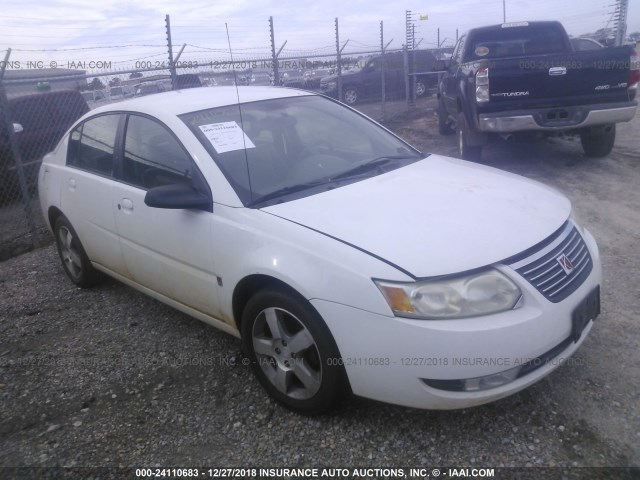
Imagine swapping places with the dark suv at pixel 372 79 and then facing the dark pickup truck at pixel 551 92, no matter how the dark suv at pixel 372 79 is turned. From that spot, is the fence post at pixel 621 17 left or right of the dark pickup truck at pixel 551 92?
left

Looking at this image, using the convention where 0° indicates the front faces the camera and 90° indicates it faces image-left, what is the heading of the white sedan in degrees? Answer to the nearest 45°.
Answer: approximately 315°

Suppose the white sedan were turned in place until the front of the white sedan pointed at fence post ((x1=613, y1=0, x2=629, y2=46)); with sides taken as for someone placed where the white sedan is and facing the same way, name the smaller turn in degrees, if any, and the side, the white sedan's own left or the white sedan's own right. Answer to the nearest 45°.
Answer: approximately 90° to the white sedan's own left

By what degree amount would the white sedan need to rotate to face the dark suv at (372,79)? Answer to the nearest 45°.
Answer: approximately 135° to its left

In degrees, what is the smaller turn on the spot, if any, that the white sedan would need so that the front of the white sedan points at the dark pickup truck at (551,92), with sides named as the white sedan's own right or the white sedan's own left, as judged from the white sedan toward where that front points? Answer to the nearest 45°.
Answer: approximately 90° to the white sedan's own left
